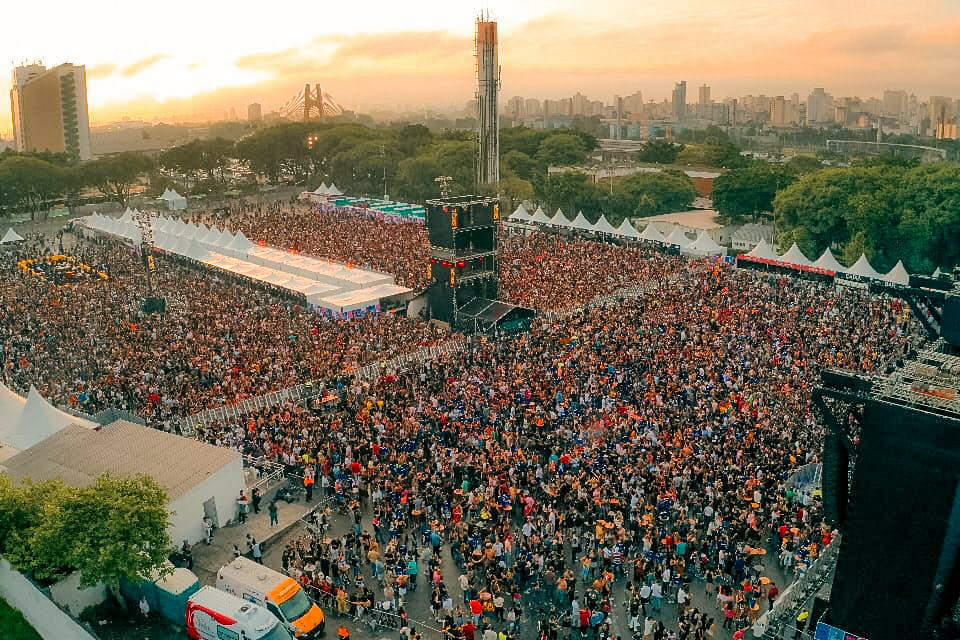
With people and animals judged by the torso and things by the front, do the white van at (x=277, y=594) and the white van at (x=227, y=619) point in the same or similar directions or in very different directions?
same or similar directions

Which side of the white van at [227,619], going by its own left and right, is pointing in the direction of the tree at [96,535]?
back

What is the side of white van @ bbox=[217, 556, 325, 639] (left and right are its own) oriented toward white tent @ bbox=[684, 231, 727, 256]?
left

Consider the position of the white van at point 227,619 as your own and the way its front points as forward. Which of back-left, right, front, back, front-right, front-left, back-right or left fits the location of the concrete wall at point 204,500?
back-left

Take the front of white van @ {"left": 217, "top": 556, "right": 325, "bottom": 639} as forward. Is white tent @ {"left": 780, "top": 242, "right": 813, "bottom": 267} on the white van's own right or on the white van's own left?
on the white van's own left

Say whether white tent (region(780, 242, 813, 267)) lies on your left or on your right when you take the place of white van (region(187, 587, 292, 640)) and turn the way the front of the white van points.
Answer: on your left

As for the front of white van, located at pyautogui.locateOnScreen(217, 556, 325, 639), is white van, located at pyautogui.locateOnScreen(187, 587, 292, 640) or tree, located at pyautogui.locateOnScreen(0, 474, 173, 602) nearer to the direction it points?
the white van

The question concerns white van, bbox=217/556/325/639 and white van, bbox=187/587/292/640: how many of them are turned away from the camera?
0

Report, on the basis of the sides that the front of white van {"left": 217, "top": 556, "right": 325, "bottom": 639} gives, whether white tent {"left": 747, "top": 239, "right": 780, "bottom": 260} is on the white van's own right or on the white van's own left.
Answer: on the white van's own left

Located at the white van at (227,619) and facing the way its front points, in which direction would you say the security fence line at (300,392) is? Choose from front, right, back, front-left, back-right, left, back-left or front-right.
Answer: back-left

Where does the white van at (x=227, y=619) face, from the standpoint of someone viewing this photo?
facing the viewer and to the right of the viewer

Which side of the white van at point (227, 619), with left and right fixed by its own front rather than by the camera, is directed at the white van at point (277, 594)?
left

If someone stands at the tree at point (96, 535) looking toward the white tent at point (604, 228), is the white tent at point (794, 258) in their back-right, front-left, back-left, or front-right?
front-right

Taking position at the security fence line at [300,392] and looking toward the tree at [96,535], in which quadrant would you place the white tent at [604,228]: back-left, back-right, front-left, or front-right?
back-left
